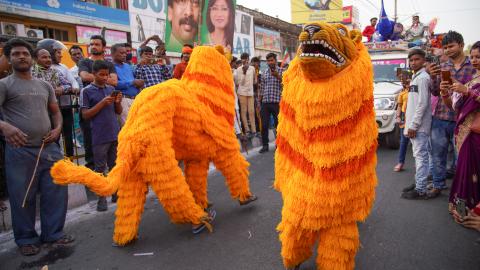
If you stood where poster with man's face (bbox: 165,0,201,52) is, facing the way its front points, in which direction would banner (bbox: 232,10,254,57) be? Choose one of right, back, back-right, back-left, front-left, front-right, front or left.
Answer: back-left

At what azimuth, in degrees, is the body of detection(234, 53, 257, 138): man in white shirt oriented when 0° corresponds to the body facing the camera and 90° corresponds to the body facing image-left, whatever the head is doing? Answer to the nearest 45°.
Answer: approximately 0°

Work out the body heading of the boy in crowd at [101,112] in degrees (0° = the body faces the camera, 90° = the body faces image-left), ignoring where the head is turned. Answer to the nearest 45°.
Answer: approximately 315°

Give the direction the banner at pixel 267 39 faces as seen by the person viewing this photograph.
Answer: facing the viewer and to the right of the viewer

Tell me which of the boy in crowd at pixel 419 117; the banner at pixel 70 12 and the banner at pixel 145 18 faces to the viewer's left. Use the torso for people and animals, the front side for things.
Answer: the boy in crowd

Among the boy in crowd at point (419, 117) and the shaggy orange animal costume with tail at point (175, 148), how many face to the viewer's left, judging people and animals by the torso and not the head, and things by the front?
1

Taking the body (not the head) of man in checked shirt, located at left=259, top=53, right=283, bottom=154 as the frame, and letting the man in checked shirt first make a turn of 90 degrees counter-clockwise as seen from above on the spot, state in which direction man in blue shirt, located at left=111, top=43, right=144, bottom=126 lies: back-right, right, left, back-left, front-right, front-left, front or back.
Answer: back-right

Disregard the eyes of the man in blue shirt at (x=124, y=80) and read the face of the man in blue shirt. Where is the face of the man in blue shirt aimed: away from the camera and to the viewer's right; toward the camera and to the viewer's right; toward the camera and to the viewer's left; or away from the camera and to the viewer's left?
toward the camera and to the viewer's right

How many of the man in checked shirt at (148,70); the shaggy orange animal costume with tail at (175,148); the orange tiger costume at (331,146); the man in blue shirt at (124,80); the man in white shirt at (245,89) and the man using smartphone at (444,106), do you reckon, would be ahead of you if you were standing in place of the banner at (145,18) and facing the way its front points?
6

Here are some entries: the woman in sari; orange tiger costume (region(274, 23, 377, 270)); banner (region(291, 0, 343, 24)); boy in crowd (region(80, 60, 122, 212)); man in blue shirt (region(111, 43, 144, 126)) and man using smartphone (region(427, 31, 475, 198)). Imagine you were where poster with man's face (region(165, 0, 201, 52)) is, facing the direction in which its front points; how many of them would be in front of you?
5

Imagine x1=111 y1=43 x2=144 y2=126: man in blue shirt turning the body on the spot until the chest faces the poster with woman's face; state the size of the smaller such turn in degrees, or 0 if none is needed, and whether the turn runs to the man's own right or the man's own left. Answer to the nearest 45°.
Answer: approximately 135° to the man's own left

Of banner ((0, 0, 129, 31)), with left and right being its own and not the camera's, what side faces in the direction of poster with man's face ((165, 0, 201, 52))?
left
